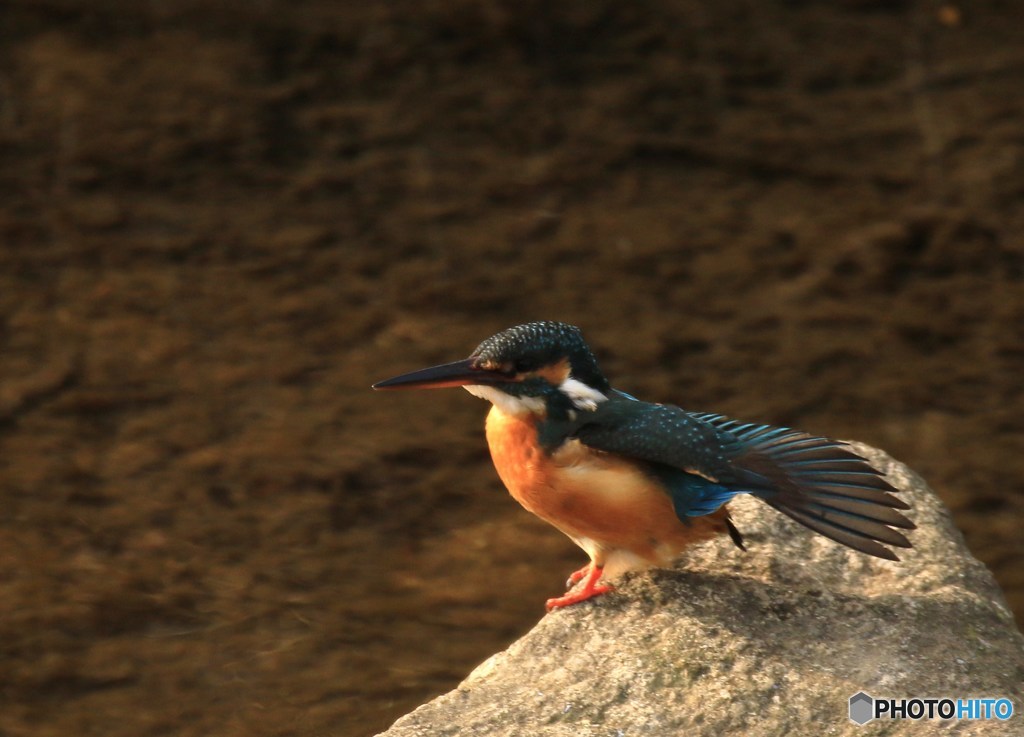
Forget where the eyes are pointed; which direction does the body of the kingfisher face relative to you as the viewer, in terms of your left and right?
facing to the left of the viewer
